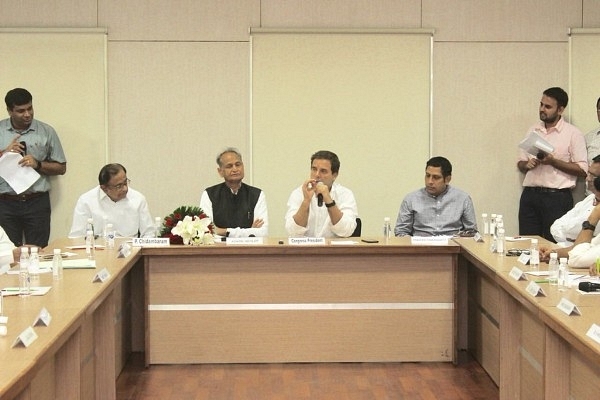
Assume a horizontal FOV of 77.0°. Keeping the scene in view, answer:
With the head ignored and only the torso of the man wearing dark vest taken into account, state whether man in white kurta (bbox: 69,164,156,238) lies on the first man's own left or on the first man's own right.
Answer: on the first man's own right

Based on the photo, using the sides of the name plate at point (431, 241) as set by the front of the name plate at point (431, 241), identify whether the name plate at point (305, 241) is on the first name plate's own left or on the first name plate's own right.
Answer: on the first name plate's own right

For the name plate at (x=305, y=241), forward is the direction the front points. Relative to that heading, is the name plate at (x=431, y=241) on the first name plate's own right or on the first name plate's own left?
on the first name plate's own left

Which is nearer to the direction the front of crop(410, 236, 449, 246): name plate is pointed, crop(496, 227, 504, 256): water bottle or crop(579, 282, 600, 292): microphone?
the microphone

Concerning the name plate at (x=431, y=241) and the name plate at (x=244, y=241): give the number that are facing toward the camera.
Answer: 2

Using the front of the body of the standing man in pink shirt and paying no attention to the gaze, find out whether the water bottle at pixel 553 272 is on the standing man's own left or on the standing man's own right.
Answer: on the standing man's own left
